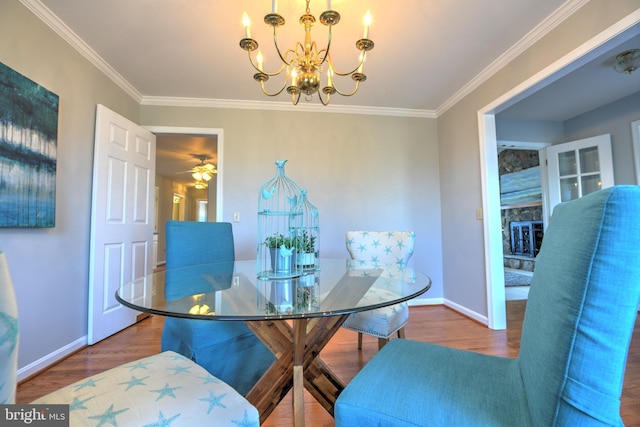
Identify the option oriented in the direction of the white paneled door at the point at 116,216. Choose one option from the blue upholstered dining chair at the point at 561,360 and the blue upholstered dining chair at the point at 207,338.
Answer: the blue upholstered dining chair at the point at 561,360

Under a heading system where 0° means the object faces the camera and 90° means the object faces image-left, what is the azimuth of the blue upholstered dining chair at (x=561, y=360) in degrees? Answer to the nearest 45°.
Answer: approximately 90°

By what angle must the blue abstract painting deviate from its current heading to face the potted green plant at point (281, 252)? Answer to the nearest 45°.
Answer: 0° — it already faces it

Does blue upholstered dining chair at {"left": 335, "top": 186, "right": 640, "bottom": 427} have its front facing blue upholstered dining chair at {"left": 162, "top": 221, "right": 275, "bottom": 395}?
yes

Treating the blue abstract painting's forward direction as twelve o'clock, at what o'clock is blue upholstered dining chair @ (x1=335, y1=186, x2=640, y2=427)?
The blue upholstered dining chair is roughly at 1 o'clock from the blue abstract painting.

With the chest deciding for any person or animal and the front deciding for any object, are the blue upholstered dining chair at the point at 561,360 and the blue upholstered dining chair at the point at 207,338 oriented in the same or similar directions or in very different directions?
very different directions

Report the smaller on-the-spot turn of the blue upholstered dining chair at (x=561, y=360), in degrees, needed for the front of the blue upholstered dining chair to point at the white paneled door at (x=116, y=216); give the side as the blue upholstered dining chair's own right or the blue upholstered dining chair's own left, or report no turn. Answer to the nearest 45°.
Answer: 0° — it already faces it
